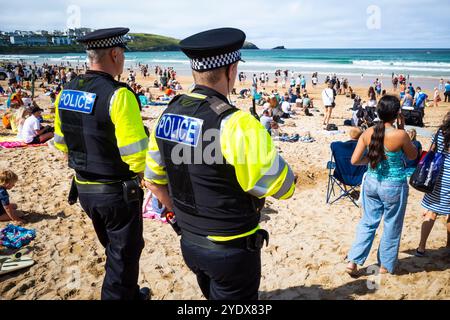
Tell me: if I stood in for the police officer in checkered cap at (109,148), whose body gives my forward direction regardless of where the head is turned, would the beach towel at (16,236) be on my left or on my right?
on my left

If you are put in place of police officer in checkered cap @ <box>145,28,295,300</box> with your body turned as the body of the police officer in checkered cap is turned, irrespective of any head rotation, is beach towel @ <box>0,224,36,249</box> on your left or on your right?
on your left

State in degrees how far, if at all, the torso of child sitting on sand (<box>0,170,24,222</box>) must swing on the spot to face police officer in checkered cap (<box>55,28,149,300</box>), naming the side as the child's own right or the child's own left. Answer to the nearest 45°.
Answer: approximately 90° to the child's own right

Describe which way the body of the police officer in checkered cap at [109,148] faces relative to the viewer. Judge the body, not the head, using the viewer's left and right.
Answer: facing away from the viewer and to the right of the viewer

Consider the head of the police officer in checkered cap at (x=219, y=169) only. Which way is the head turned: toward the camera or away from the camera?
away from the camera

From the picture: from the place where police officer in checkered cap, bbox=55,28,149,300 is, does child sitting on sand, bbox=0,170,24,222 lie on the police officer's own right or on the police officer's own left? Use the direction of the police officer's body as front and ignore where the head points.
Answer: on the police officer's own left

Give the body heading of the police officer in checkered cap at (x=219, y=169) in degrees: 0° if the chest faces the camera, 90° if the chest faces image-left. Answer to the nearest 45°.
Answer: approximately 225°

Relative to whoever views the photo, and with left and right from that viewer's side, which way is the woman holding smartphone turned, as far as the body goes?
facing away from the viewer

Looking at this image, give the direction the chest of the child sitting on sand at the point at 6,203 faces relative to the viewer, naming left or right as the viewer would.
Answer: facing to the right of the viewer
